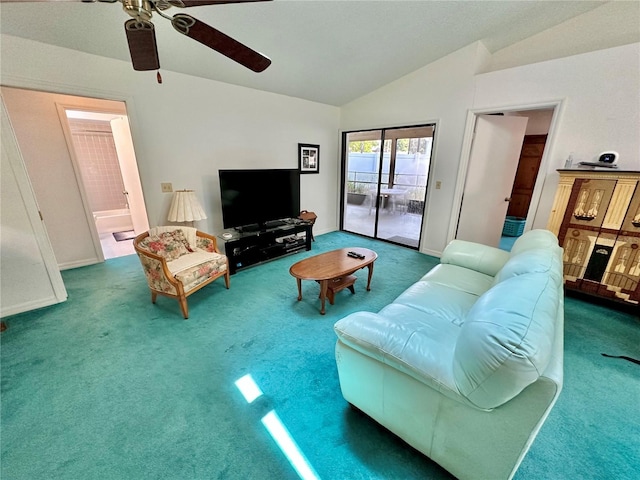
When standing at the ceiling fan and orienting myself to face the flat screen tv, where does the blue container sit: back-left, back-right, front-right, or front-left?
front-right

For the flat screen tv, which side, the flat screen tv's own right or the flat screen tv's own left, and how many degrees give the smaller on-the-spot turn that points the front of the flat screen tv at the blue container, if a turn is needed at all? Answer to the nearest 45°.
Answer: approximately 45° to the flat screen tv's own left

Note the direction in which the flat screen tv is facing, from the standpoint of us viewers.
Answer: facing the viewer and to the right of the viewer

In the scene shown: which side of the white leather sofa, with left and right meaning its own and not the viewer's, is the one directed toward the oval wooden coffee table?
front

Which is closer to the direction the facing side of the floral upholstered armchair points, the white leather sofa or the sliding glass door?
the white leather sofa

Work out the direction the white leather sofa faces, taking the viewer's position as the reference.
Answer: facing away from the viewer and to the left of the viewer

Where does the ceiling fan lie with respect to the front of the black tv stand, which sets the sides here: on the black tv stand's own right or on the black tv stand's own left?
on the black tv stand's own right

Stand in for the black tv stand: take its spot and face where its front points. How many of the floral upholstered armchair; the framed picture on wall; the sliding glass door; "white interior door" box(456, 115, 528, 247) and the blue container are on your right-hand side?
1

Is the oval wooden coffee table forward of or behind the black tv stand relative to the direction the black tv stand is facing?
forward

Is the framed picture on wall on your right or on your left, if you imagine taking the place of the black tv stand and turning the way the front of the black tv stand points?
on your left

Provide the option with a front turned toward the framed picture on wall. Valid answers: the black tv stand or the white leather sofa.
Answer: the white leather sofa

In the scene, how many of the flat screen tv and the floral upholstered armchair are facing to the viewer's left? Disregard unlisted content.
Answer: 0

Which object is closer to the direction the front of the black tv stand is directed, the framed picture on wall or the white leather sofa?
the white leather sofa

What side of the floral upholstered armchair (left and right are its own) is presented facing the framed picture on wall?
left

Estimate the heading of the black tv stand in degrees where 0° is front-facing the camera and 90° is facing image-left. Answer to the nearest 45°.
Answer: approximately 315°

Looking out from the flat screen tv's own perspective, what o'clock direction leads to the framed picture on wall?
The framed picture on wall is roughly at 9 o'clock from the flat screen tv.

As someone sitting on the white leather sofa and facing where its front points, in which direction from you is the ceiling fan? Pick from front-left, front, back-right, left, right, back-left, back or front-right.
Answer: front-left

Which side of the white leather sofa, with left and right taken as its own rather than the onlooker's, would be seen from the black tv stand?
front

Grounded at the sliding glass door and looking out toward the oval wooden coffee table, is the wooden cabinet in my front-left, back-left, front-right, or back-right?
front-left

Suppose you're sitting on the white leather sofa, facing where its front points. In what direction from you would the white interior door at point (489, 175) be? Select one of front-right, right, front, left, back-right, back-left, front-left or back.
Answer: front-right

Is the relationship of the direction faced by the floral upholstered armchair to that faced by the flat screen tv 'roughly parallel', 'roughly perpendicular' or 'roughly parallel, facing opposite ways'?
roughly parallel
